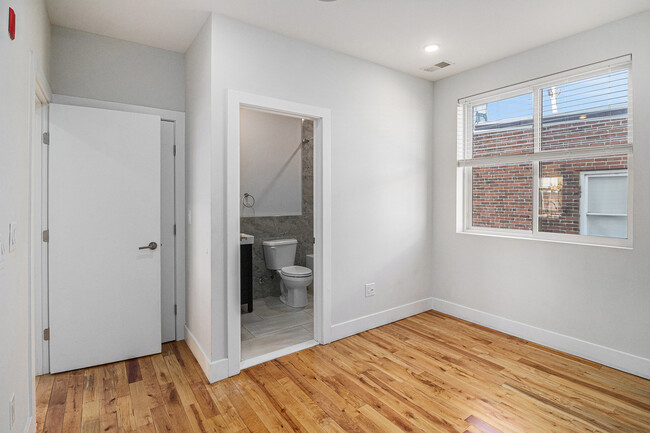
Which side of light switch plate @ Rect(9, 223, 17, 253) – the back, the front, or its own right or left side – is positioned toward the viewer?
right

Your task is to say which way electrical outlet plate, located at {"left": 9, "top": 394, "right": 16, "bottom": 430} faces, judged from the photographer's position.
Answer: facing to the right of the viewer

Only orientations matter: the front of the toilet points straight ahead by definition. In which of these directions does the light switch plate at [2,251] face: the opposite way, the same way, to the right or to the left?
to the left

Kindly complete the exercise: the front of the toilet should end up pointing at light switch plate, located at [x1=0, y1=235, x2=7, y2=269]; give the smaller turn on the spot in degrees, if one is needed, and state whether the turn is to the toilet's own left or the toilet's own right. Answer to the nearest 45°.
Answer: approximately 45° to the toilet's own right

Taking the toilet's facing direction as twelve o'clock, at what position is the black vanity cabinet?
The black vanity cabinet is roughly at 3 o'clock from the toilet.

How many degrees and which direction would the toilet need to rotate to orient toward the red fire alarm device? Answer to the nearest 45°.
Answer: approximately 90° to its right

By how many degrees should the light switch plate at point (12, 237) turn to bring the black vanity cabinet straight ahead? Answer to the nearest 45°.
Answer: approximately 45° to its left

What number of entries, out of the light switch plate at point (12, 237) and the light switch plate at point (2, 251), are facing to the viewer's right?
2

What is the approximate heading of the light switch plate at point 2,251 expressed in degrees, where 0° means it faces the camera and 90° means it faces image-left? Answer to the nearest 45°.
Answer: approximately 270°

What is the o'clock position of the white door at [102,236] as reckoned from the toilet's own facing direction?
The white door is roughly at 3 o'clock from the toilet.

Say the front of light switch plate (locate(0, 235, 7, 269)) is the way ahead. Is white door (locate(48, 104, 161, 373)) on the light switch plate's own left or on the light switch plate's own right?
on the light switch plate's own left
